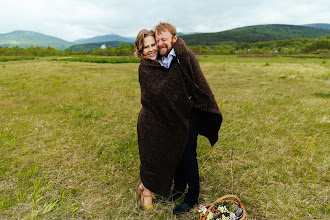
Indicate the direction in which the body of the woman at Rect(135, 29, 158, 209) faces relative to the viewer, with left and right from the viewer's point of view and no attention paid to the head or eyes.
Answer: facing the viewer and to the right of the viewer

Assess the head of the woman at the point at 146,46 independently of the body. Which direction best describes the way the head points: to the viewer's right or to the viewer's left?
to the viewer's right

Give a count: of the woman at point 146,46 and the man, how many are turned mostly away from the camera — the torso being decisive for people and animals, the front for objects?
0

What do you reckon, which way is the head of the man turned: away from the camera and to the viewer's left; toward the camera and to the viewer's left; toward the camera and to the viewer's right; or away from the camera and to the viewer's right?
toward the camera and to the viewer's left

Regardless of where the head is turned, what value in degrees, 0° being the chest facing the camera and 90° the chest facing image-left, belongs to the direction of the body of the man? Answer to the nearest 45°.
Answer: approximately 45°
